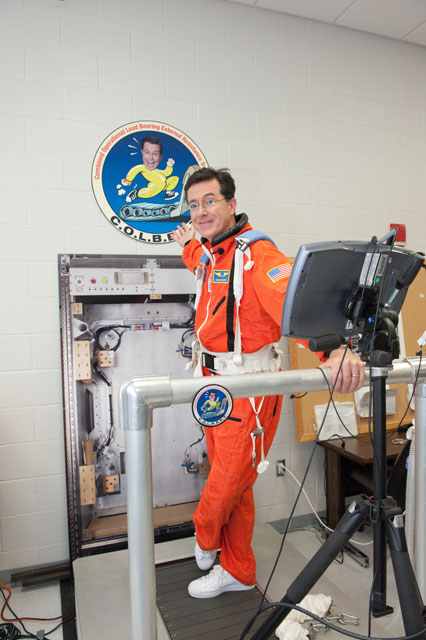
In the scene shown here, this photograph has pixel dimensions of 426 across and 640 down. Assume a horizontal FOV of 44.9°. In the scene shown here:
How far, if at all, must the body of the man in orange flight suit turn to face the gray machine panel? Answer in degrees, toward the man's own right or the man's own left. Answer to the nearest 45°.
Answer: approximately 90° to the man's own right

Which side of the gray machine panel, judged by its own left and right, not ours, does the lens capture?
front

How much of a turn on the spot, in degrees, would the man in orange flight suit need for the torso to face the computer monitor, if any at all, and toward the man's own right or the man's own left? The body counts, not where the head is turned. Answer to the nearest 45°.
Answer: approximately 45° to the man's own left

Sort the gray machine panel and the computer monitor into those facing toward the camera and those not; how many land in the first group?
1

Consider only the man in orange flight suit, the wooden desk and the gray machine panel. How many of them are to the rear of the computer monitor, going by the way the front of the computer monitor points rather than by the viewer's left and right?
0

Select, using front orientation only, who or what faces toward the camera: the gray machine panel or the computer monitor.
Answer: the gray machine panel

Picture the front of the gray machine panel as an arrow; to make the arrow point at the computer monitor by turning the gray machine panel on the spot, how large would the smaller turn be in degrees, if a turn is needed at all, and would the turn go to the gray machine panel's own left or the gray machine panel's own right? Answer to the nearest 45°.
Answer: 0° — it already faces it

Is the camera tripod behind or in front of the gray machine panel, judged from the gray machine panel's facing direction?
in front

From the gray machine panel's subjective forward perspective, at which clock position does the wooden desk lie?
The wooden desk is roughly at 9 o'clock from the gray machine panel.

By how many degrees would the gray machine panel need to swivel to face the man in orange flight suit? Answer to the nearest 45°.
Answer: approximately 45° to its left

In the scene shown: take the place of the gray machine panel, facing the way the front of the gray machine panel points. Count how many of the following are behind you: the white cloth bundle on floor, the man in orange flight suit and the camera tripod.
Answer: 0

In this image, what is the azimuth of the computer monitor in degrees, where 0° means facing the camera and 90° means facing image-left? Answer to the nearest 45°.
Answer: approximately 135°

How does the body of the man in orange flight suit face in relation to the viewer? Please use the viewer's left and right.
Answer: facing the viewer and to the left of the viewer

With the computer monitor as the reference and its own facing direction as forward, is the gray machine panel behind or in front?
in front
